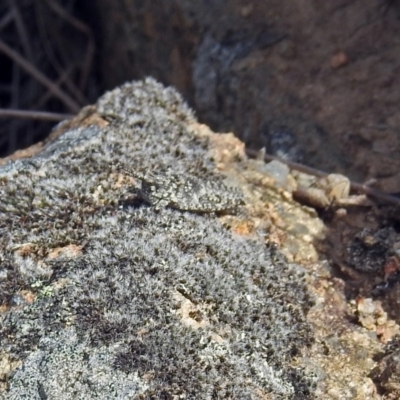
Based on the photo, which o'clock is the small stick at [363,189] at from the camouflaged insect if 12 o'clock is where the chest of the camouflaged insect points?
The small stick is roughly at 5 o'clock from the camouflaged insect.

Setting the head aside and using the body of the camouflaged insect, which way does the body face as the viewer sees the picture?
to the viewer's left
